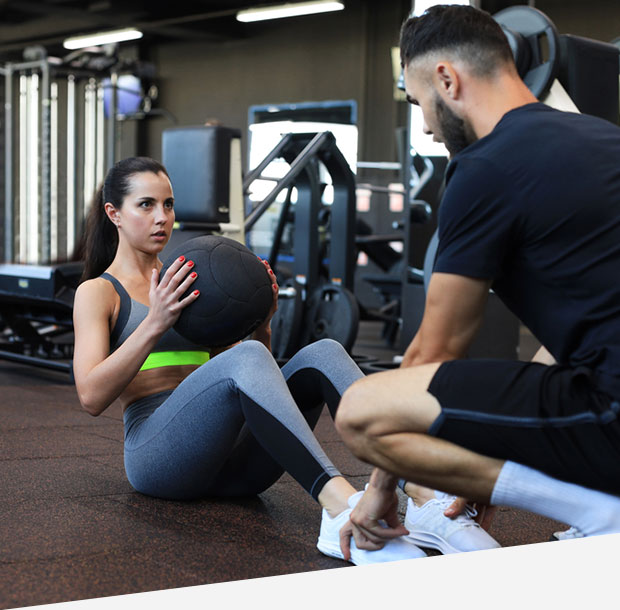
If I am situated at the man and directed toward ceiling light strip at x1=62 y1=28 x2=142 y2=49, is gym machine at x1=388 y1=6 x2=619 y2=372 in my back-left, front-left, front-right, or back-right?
front-right

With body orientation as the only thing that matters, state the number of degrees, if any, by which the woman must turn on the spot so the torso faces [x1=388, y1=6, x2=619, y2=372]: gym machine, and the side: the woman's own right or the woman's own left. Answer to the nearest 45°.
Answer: approximately 90° to the woman's own left

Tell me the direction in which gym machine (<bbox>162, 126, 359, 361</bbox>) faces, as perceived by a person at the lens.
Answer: facing the viewer and to the left of the viewer

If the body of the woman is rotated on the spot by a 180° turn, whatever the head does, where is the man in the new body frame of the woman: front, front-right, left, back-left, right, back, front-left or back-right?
back

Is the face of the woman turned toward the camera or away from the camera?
toward the camera

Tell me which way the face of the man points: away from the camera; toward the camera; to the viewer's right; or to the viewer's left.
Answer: to the viewer's left

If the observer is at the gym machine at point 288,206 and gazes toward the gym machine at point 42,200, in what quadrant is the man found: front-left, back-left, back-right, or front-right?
back-left

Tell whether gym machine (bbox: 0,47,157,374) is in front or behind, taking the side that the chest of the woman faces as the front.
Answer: behind

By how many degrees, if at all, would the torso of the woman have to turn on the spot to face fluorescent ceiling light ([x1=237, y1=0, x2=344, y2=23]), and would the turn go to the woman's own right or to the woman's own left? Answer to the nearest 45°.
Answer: approximately 135° to the woman's own left

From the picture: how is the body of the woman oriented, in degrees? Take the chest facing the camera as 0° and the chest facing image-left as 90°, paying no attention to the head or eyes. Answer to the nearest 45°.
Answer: approximately 315°

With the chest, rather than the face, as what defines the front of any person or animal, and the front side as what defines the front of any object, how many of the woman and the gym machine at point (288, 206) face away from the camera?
0
